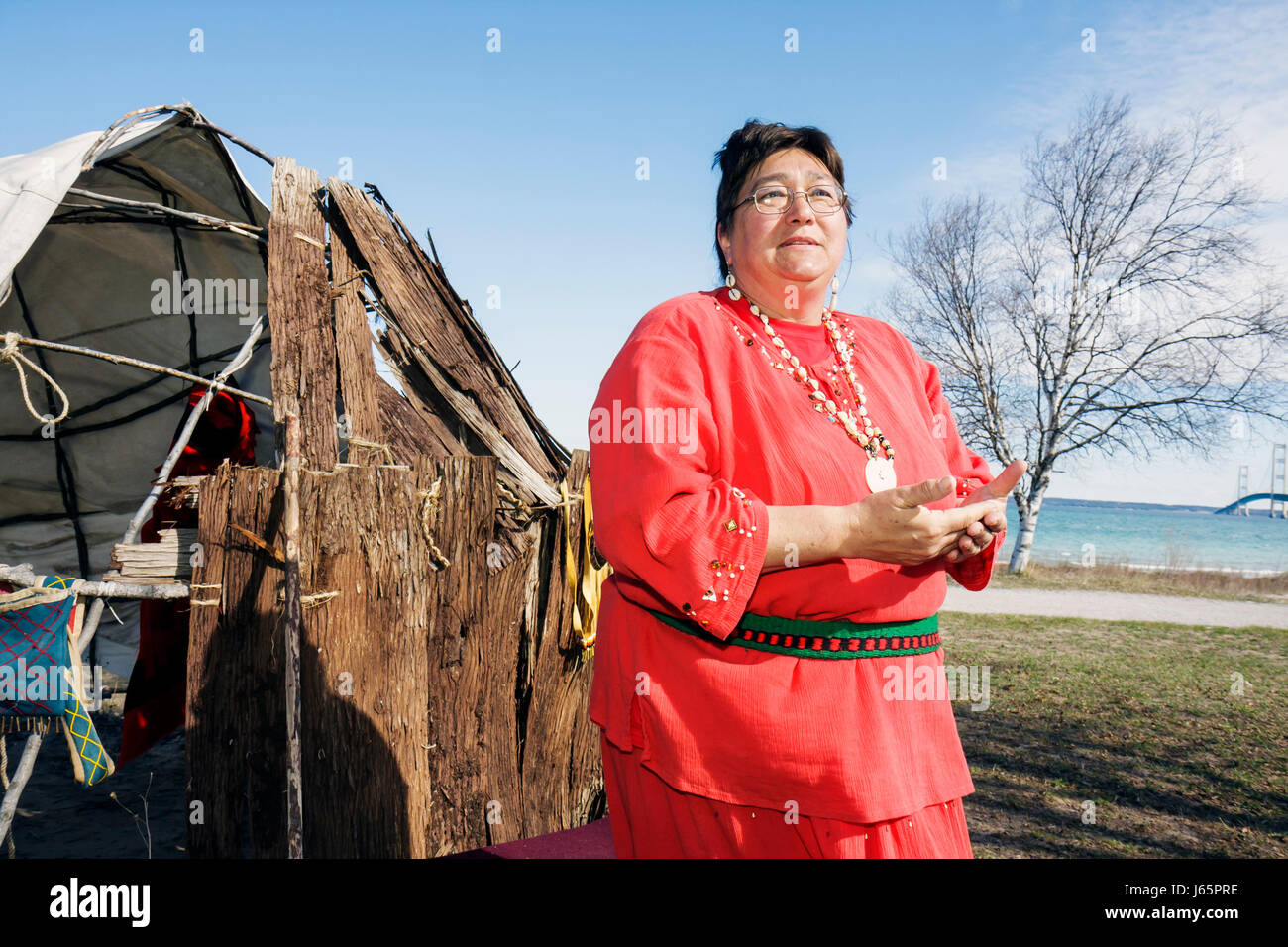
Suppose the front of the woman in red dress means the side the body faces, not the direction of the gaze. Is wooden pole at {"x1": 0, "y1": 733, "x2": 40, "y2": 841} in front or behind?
behind

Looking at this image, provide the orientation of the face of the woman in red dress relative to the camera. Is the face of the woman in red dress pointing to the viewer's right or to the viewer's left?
to the viewer's right

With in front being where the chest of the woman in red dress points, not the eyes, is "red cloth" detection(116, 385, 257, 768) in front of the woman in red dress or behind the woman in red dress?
behind

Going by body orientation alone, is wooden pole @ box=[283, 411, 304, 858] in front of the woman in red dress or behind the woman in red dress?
behind

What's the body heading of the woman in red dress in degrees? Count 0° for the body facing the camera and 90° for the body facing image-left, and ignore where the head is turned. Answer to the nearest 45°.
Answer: approximately 315°
